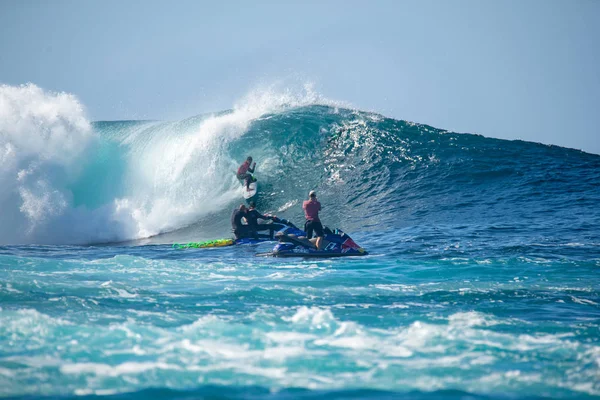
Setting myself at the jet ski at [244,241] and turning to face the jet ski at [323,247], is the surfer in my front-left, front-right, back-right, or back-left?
back-left

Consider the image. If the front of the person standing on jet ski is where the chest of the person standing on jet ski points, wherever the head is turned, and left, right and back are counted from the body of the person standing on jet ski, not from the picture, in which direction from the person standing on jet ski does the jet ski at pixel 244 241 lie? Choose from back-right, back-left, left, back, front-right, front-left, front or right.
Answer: front-left

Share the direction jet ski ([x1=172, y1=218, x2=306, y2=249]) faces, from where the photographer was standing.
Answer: facing to the right of the viewer

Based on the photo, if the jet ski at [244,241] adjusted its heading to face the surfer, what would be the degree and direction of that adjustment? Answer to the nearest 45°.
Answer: approximately 90° to its left

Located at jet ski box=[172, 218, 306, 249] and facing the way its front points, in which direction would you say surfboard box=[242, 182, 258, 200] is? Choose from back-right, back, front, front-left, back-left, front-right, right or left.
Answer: left

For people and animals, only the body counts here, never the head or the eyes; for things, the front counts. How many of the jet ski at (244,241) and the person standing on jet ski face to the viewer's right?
1

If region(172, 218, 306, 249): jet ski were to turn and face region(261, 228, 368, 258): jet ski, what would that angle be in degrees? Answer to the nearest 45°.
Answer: approximately 45° to its right

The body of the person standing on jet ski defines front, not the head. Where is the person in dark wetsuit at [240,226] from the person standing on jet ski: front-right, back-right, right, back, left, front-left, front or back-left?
front-left

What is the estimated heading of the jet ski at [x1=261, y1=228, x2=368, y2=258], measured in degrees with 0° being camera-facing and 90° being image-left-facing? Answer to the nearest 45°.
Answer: approximately 270°

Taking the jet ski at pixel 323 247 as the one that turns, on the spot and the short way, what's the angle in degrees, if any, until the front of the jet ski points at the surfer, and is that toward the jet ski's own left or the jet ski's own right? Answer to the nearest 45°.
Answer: approximately 90° to the jet ski's own left

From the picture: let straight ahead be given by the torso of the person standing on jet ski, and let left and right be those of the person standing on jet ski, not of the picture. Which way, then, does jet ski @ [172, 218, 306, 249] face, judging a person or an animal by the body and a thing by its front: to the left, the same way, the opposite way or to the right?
to the right

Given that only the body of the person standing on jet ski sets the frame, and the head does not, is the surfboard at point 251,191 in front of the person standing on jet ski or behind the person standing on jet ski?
in front

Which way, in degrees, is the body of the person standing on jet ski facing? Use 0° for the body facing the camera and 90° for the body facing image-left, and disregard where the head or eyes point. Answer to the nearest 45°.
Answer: approximately 180°
